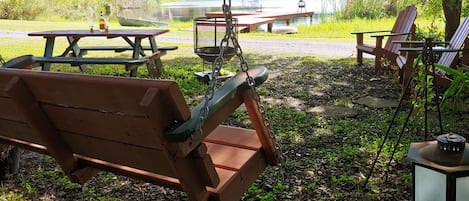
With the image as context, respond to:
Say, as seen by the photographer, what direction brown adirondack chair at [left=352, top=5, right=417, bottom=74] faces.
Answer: facing the viewer and to the left of the viewer

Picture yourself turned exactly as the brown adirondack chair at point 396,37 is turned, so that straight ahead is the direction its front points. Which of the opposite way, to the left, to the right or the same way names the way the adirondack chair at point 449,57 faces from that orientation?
the same way

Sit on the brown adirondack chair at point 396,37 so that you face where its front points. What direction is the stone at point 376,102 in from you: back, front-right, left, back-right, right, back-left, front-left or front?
front-left

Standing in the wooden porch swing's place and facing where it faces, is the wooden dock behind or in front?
in front

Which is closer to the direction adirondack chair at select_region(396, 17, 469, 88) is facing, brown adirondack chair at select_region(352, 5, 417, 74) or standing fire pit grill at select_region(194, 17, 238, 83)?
the standing fire pit grill

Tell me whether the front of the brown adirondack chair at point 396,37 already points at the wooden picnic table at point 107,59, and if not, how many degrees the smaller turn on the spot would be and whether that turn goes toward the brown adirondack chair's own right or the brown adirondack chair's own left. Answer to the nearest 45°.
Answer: approximately 45° to the brown adirondack chair's own right

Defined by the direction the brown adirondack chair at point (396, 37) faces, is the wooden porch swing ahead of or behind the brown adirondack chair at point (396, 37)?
ahead

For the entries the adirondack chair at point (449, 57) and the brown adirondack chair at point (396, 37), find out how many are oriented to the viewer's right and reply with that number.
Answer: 0

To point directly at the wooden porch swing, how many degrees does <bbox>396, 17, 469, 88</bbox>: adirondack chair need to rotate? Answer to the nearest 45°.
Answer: approximately 45° to its left

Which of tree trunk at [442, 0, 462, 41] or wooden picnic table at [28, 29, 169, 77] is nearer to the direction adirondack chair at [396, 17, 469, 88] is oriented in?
the wooden picnic table

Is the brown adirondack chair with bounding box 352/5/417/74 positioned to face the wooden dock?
no

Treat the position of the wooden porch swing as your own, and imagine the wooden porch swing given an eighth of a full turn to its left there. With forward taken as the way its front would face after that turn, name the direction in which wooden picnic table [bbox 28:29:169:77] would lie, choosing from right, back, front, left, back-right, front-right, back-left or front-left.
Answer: front

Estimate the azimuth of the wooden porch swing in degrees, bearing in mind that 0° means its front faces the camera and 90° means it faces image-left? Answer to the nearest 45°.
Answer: approximately 225°

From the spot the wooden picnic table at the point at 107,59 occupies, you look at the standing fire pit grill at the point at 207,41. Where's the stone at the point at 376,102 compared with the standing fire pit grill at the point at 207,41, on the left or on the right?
right

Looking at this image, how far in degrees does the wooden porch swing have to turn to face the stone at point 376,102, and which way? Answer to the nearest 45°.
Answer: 0° — it already faces it
